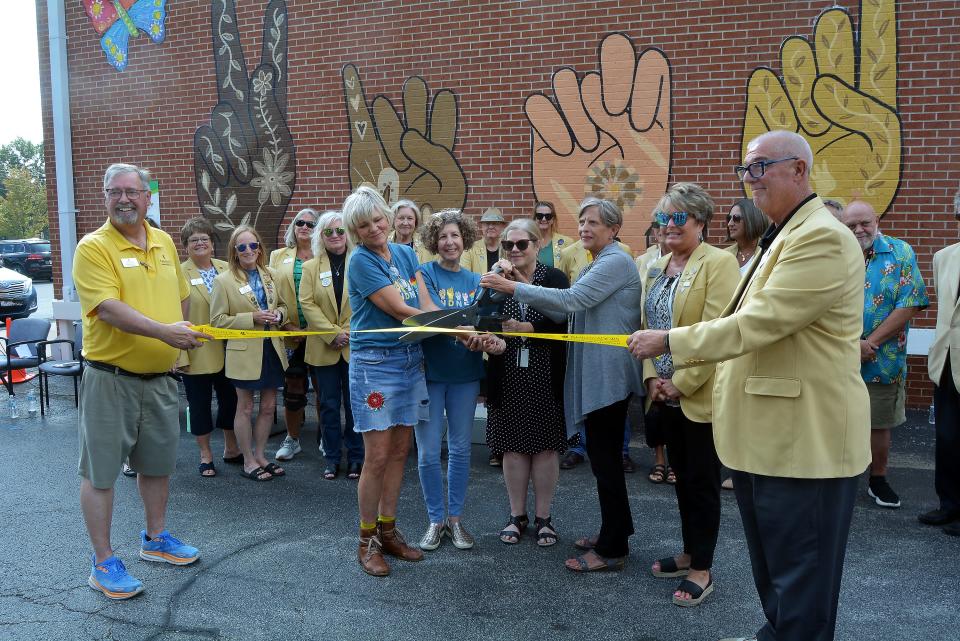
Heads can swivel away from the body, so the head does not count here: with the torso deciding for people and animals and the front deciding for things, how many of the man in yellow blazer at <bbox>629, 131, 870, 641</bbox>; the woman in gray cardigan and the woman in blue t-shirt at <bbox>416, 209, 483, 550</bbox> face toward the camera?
1

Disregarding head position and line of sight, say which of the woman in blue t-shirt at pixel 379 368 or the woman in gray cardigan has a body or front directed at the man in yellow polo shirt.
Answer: the woman in gray cardigan

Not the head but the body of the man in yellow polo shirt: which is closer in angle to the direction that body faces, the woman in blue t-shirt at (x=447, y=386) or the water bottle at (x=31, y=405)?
the woman in blue t-shirt

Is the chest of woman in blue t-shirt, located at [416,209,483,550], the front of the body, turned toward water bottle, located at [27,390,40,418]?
no

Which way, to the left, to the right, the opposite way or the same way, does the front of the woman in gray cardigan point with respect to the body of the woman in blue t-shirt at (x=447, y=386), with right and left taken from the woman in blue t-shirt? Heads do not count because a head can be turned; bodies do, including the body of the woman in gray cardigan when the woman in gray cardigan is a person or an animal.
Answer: to the right

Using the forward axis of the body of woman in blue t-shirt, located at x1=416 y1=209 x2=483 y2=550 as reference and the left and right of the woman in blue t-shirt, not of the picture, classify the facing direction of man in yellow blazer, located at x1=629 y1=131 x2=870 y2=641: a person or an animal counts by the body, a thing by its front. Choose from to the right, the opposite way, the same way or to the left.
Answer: to the right

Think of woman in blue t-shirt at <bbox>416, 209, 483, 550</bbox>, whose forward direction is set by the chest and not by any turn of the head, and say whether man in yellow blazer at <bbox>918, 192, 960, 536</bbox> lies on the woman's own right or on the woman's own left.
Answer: on the woman's own left

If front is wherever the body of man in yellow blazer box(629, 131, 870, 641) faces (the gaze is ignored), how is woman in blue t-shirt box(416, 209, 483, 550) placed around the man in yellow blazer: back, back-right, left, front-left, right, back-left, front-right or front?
front-right

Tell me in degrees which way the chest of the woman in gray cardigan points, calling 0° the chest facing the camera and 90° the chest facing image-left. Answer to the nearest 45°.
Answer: approximately 90°

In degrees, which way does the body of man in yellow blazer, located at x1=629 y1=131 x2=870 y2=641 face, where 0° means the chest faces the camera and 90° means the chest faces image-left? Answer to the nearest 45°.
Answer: approximately 90°

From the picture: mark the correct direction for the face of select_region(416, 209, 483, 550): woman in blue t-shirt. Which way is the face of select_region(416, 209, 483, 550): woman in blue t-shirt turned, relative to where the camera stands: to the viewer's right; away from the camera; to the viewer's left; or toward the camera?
toward the camera

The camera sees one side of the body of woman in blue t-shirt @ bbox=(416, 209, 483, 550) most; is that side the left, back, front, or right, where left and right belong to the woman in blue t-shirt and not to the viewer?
front

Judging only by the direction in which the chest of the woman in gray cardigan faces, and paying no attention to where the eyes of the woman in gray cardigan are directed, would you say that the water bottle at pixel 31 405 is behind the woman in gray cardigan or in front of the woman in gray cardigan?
in front

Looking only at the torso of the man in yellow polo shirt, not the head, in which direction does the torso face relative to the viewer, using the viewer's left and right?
facing the viewer and to the right of the viewer

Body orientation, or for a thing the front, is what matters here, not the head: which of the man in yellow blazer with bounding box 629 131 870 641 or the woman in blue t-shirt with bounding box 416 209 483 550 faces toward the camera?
the woman in blue t-shirt
